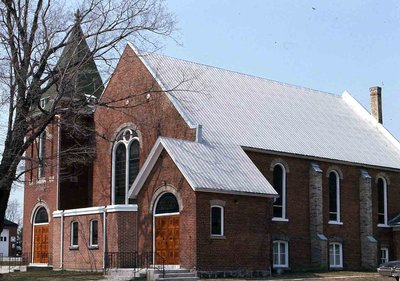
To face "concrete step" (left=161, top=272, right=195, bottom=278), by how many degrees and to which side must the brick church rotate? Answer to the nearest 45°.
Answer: approximately 45° to its left

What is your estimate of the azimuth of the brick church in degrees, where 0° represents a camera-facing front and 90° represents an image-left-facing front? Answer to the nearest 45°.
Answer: approximately 45°

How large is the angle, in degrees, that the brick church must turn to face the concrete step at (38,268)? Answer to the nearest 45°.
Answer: approximately 45° to its right
